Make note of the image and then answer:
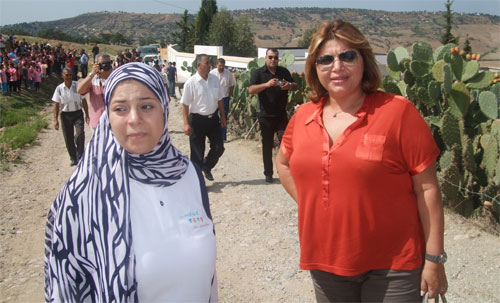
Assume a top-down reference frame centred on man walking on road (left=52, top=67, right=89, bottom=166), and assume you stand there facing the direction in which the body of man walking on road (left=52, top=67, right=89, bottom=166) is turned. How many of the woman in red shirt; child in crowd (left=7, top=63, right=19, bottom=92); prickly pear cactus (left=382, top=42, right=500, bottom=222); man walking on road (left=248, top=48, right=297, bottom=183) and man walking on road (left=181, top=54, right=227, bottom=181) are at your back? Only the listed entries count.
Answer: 1

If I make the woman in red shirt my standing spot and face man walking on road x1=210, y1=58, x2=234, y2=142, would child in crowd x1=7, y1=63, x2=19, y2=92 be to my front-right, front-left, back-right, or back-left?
front-left

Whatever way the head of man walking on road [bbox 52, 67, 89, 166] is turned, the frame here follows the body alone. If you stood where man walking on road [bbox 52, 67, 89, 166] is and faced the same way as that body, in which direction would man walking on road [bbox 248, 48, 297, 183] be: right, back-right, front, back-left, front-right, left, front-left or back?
front-left

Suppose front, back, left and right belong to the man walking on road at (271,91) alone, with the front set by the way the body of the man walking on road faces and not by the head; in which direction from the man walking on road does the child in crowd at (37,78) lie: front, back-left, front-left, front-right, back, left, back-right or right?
back-right

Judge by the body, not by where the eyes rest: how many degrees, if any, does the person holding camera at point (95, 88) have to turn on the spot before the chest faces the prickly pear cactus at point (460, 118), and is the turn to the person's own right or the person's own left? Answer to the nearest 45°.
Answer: approximately 45° to the person's own left

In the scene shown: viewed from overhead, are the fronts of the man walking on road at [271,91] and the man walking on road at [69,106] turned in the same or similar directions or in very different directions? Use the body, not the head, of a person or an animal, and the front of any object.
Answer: same or similar directions

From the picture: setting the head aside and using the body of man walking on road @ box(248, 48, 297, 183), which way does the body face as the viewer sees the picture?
toward the camera

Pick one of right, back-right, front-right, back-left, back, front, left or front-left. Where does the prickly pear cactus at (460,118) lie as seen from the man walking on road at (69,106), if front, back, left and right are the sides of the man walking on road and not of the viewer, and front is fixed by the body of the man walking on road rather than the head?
front-left

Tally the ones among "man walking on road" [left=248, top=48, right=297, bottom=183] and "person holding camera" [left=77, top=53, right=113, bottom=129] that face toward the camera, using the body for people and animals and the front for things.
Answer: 2

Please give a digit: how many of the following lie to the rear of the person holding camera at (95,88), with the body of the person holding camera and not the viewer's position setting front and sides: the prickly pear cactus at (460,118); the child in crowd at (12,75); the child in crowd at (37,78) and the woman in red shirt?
2

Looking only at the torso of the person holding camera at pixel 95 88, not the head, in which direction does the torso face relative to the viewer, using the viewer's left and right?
facing the viewer

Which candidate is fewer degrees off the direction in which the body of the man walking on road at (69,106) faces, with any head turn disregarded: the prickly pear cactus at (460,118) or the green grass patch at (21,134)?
the prickly pear cactus

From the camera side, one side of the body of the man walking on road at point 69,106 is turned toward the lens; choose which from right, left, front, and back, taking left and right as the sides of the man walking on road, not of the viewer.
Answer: front

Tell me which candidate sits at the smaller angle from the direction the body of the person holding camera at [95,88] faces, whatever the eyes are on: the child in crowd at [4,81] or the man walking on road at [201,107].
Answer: the man walking on road

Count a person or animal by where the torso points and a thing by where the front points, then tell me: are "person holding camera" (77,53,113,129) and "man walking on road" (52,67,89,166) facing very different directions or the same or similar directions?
same or similar directions
